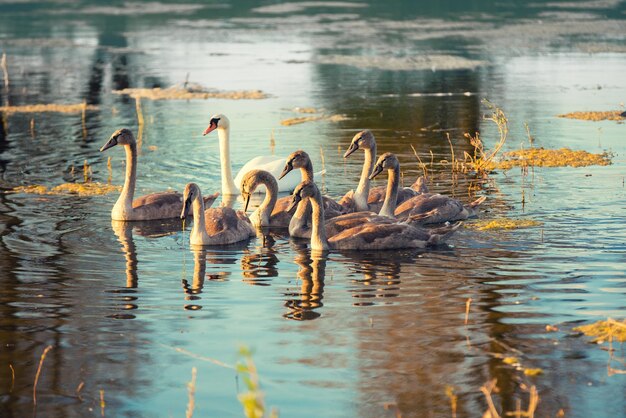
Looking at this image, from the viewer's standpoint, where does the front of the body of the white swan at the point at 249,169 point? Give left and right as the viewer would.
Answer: facing to the left of the viewer

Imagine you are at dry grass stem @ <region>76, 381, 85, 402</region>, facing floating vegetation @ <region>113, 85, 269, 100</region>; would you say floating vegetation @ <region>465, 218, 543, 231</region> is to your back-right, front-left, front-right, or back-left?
front-right

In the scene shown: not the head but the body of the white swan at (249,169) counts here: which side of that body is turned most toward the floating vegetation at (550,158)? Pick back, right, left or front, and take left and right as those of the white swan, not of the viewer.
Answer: back

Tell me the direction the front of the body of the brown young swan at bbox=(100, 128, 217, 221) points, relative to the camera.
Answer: to the viewer's left

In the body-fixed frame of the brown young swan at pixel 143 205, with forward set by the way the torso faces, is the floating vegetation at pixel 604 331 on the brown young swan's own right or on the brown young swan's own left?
on the brown young swan's own left

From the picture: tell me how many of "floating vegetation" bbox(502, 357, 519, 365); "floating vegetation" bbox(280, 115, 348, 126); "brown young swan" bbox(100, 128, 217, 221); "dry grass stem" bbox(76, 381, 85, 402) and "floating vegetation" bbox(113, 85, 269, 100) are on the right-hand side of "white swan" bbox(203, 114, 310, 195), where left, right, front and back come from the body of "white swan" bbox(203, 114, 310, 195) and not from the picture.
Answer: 2

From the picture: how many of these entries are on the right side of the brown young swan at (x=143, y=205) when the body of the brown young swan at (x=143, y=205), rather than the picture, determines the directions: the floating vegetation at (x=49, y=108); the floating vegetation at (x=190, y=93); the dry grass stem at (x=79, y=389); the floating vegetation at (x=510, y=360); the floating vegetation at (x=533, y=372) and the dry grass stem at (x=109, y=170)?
3

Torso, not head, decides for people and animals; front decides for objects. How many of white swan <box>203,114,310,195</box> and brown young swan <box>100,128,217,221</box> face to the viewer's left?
2

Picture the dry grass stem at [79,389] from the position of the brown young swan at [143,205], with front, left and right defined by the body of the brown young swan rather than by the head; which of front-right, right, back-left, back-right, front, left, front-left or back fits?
left

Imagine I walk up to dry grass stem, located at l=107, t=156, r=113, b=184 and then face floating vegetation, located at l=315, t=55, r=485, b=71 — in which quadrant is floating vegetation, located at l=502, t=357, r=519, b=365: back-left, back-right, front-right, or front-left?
back-right

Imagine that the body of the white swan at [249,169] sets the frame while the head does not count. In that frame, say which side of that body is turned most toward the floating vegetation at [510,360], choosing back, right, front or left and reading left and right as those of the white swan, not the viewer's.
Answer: left

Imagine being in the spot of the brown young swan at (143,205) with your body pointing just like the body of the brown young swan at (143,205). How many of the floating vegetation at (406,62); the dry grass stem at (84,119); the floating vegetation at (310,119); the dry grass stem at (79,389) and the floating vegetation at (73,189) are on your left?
1
